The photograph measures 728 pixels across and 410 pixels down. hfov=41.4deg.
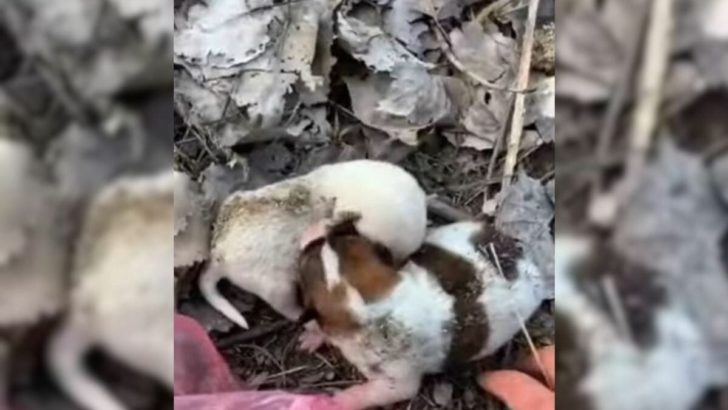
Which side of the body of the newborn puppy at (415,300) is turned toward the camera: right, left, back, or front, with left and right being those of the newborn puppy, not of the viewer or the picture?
left

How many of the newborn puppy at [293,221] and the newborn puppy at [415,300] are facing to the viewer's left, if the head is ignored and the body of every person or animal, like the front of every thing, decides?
1

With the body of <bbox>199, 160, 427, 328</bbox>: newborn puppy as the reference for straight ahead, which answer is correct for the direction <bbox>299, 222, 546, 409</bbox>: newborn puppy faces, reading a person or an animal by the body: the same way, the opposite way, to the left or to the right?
the opposite way

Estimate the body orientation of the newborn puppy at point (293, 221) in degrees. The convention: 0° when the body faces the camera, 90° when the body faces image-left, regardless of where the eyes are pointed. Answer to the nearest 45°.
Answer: approximately 270°
